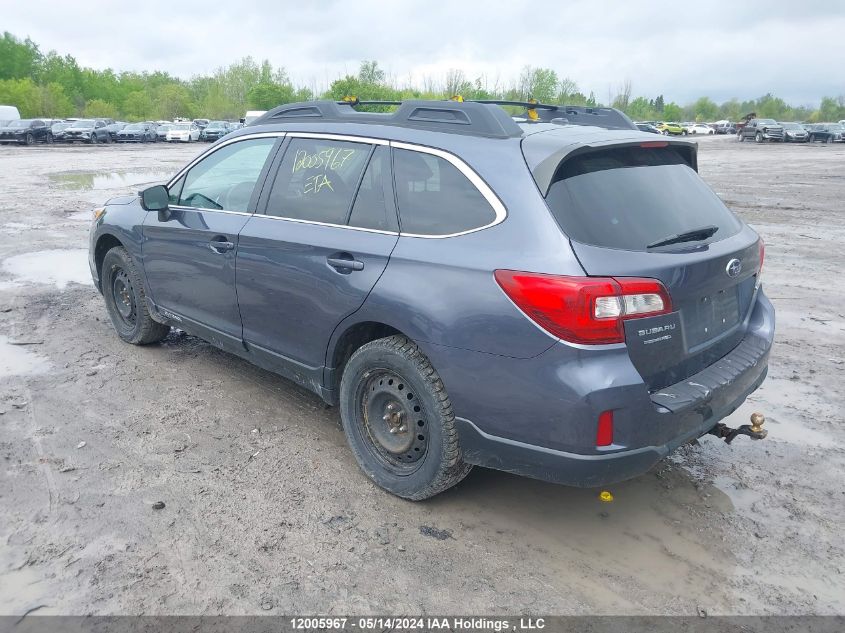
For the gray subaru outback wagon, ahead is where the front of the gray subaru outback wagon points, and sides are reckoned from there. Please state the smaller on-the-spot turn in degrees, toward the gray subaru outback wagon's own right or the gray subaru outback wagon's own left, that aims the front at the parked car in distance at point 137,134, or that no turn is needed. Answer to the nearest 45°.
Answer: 0° — it already faces it

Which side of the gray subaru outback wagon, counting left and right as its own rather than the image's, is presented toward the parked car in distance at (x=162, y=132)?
front

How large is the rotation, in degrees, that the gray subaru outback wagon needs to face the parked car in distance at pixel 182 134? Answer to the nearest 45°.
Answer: approximately 45° to its right

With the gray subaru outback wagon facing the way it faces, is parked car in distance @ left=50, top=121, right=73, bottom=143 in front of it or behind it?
in front

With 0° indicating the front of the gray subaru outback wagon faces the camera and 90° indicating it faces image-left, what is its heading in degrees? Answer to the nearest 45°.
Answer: approximately 135°

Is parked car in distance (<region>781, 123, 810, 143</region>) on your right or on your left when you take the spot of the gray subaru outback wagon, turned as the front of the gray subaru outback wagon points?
on your right

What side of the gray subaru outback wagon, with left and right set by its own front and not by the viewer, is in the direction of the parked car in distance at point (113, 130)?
front

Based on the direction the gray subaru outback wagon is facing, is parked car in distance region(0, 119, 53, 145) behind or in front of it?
in front
